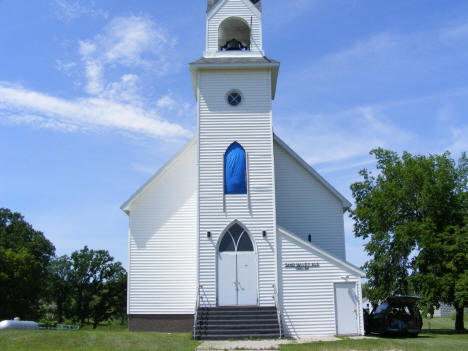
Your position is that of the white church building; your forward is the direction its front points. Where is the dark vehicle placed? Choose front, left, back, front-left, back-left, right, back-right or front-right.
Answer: left

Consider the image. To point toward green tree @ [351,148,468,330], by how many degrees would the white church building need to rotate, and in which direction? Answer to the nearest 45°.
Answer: approximately 135° to its left

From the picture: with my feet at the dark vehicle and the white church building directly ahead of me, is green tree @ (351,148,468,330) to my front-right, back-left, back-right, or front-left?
back-right

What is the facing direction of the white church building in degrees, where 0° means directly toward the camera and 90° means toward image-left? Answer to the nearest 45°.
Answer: approximately 0°

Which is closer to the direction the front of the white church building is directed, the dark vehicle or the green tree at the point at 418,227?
the dark vehicle
